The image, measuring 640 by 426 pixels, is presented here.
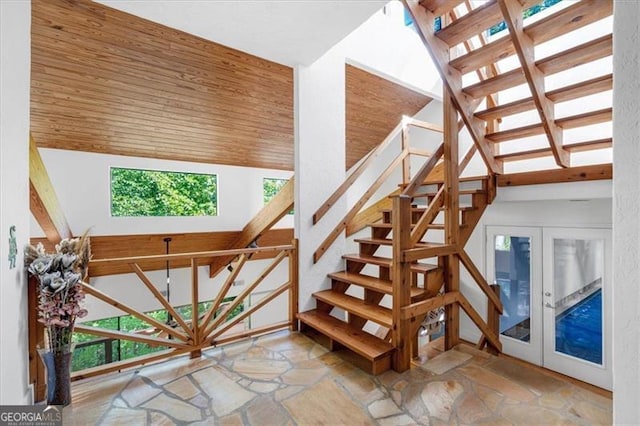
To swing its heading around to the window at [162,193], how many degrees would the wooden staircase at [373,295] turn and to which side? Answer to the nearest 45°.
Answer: approximately 45° to its right

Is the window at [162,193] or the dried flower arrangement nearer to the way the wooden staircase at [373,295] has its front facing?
the dried flower arrangement

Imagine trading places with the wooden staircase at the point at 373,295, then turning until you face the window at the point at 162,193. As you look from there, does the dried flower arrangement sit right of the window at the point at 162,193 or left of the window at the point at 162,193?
left

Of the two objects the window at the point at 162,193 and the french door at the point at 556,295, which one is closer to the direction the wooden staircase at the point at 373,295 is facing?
the window

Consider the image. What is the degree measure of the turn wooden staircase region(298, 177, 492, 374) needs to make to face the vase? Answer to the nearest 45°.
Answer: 0° — it already faces it

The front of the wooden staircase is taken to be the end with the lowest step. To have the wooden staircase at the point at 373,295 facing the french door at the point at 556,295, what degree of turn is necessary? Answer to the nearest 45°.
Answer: approximately 90° to its left

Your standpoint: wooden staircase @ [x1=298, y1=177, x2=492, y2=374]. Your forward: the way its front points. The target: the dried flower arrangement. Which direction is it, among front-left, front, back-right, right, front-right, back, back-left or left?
front

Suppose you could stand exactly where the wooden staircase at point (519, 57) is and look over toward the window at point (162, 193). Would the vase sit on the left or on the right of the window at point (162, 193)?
left

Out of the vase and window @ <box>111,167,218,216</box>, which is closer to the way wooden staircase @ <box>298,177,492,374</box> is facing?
the vase

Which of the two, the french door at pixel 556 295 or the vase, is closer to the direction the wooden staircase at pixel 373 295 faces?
the vase

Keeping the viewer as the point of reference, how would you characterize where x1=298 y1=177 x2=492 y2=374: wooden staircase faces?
facing the viewer and to the left of the viewer
